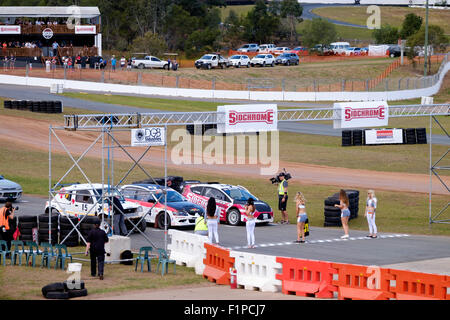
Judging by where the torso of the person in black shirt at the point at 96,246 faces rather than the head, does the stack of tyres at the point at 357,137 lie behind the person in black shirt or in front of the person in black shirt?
in front

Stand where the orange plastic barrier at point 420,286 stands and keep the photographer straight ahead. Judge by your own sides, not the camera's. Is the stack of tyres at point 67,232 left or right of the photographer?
left

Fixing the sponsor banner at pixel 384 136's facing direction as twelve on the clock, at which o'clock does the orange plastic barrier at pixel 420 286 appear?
The orange plastic barrier is roughly at 12 o'clock from the sponsor banner.

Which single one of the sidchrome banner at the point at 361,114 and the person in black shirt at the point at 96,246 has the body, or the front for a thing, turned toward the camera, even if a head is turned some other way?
the sidchrome banner

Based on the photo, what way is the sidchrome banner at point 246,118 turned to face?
toward the camera

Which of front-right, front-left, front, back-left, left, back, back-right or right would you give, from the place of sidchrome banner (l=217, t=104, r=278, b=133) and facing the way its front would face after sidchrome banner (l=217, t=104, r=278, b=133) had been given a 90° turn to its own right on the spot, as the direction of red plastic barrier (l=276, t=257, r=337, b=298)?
left

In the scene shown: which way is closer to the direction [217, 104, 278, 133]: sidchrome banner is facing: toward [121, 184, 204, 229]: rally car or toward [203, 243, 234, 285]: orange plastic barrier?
the orange plastic barrier

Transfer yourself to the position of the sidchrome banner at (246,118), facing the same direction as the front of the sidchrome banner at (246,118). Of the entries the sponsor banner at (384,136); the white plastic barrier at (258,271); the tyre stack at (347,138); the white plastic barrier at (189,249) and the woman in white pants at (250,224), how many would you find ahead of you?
3

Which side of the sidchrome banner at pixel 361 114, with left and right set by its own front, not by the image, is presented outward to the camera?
front

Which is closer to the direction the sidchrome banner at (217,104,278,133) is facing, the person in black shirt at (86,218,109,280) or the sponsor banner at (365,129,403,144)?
the person in black shirt

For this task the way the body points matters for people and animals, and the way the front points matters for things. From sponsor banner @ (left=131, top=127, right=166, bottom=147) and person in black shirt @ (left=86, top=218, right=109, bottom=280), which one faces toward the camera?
the sponsor banner

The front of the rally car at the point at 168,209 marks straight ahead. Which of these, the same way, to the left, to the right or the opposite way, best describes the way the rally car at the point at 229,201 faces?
the same way

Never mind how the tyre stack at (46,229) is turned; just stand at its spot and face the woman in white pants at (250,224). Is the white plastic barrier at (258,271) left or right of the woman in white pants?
right

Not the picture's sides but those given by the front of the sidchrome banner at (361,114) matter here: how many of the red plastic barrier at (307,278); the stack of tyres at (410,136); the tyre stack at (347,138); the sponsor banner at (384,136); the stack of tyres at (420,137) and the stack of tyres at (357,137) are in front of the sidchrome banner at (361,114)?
1

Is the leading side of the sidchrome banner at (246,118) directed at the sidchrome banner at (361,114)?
no

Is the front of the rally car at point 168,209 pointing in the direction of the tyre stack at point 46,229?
no

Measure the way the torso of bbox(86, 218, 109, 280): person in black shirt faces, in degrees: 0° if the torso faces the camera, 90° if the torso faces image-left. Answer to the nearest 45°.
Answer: approximately 180°

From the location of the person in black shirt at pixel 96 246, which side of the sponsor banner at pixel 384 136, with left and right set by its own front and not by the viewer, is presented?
front

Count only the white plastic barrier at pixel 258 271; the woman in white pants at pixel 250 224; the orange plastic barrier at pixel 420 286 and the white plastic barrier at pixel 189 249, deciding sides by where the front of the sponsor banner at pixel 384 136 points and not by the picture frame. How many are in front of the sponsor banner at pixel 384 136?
4

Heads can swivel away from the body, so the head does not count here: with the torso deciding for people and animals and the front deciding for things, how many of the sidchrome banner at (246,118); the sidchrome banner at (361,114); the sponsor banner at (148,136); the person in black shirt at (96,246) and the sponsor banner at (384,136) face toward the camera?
4

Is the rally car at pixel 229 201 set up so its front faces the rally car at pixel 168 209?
no

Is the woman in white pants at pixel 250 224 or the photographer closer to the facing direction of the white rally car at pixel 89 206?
the woman in white pants

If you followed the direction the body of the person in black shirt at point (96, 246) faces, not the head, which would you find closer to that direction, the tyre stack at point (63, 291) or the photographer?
the photographer
